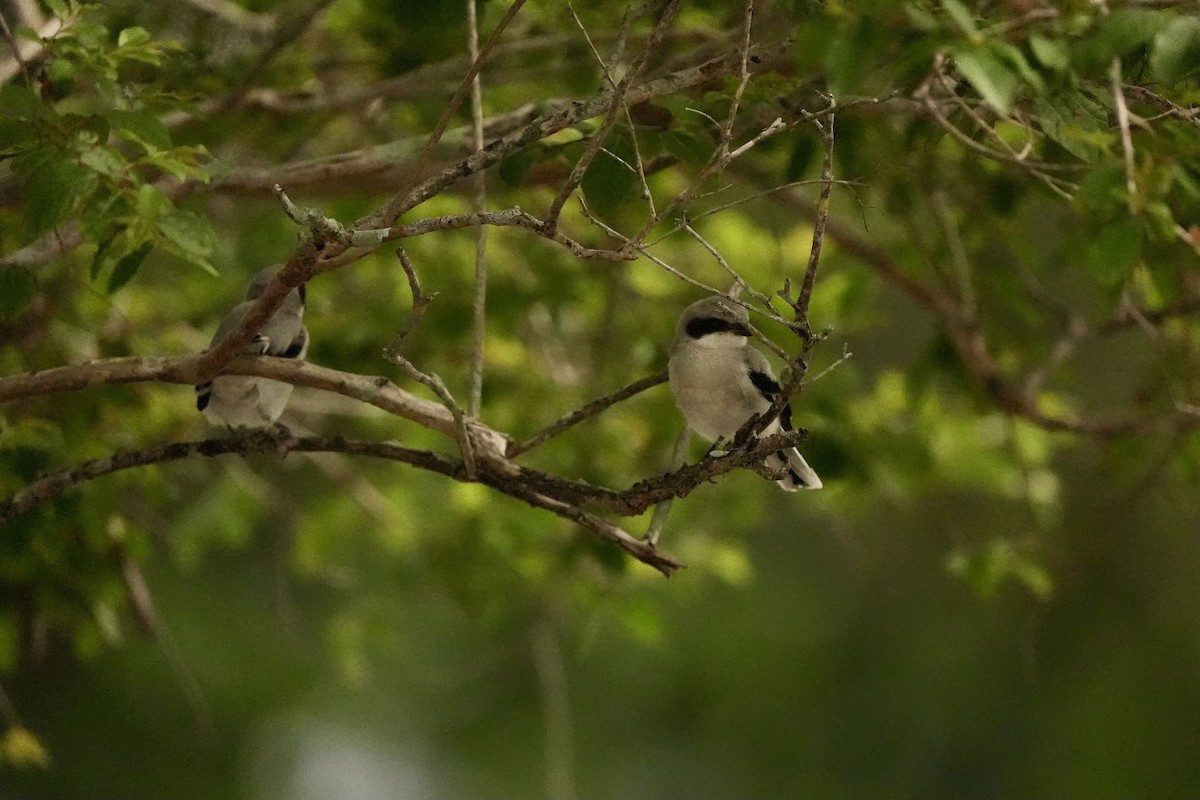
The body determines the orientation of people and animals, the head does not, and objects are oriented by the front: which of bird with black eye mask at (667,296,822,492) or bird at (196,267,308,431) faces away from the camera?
the bird

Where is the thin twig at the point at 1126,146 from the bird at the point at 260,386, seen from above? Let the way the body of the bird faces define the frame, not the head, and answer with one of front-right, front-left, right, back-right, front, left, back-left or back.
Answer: back-right

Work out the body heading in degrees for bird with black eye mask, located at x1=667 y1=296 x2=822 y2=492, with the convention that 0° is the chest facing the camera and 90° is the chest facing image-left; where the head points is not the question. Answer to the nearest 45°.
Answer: approximately 45°

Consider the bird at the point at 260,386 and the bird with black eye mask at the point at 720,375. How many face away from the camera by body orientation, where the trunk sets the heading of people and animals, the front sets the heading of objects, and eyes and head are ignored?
1

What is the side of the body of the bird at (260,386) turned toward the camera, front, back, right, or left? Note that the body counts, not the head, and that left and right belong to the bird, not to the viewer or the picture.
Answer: back
